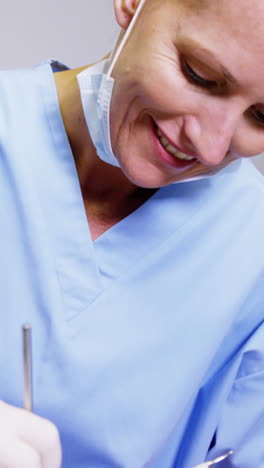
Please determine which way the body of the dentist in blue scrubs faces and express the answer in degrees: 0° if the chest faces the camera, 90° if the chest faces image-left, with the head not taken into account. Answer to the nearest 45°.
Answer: approximately 0°
